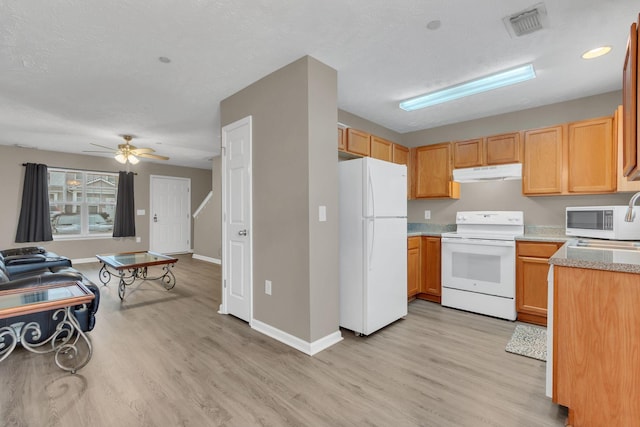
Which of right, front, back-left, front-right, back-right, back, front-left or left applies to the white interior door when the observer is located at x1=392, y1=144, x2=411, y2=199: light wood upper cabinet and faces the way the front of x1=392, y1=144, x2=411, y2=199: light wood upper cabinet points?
right

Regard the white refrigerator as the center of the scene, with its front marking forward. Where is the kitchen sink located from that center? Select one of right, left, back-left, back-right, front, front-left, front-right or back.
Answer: front-left

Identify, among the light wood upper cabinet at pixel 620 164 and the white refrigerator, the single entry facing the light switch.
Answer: the light wood upper cabinet

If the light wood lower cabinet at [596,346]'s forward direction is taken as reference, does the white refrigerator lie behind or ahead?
ahead

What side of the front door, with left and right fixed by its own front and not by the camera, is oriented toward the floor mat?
front

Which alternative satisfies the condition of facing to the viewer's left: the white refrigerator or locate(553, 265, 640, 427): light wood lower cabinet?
the light wood lower cabinet

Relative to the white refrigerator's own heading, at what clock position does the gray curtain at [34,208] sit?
The gray curtain is roughly at 5 o'clock from the white refrigerator.

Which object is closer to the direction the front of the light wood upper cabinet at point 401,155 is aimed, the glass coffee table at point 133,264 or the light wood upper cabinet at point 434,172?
the light wood upper cabinet

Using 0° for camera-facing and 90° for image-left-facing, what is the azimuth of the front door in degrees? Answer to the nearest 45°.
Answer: approximately 0°

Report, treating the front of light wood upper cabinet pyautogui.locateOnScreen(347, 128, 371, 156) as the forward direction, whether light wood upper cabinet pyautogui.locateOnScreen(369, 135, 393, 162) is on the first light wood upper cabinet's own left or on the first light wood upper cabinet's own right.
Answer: on the first light wood upper cabinet's own left

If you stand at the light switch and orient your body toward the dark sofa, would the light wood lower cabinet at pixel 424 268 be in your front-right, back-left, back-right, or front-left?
back-right

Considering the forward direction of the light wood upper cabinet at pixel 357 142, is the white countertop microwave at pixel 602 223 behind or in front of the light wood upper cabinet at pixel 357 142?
in front

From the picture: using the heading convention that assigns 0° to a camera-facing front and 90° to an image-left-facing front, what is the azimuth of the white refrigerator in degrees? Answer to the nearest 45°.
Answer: approximately 315°

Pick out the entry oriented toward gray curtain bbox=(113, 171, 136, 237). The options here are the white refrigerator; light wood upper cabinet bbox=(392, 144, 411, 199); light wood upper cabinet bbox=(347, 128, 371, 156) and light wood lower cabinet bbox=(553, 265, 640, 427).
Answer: the light wood lower cabinet
